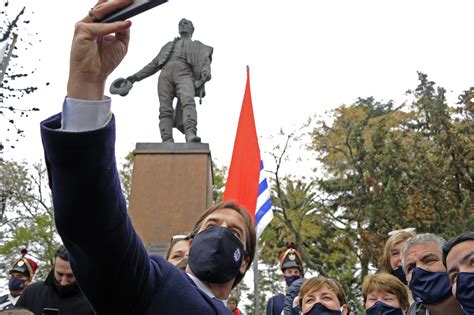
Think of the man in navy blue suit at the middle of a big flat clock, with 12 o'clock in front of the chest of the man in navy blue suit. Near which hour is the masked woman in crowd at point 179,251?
The masked woman in crowd is roughly at 5 o'clock from the man in navy blue suit.

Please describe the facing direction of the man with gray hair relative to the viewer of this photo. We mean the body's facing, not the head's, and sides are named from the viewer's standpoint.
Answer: facing the viewer and to the left of the viewer

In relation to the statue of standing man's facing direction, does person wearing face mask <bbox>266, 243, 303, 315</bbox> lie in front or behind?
in front

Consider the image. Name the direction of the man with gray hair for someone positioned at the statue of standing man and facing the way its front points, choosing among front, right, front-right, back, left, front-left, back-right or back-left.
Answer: front

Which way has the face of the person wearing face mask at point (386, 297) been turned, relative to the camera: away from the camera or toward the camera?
toward the camera

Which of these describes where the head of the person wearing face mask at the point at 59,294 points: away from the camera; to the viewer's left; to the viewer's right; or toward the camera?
toward the camera

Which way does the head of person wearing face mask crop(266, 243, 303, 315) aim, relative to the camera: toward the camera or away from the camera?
toward the camera

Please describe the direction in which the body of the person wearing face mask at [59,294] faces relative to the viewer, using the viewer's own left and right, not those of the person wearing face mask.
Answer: facing the viewer

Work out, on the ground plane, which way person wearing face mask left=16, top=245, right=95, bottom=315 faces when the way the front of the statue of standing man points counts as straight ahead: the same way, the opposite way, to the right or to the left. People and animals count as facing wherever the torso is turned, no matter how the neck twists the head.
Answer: the same way

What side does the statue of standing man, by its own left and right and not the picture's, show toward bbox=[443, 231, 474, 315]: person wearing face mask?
front

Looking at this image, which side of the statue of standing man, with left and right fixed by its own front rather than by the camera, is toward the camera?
front

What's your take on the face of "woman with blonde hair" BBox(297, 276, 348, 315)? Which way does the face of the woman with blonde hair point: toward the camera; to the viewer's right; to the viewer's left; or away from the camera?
toward the camera

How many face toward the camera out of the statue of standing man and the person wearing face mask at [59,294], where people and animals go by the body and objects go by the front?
2
